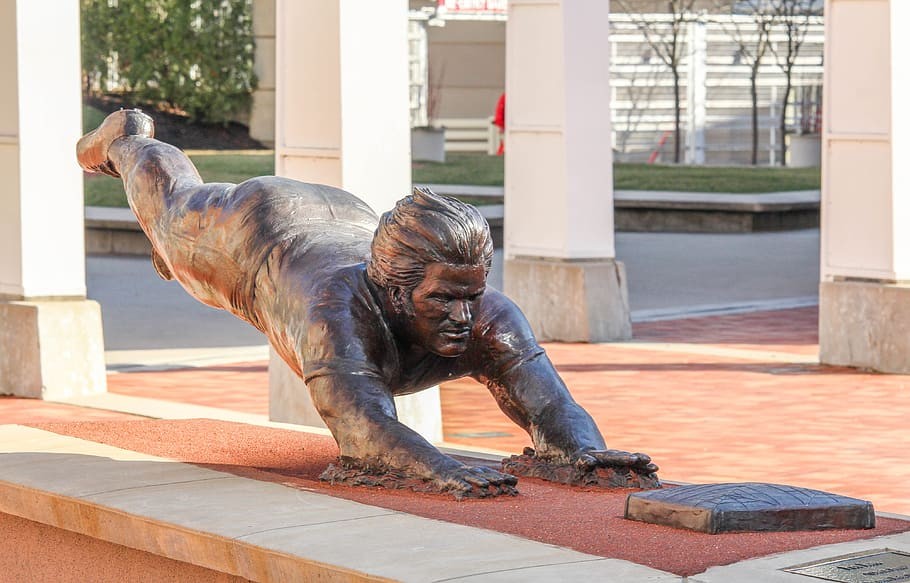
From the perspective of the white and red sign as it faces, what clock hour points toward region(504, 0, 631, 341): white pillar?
The white pillar is roughly at 12 o'clock from the white and red sign.

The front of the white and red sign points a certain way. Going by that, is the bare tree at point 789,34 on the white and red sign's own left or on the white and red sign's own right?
on the white and red sign's own left

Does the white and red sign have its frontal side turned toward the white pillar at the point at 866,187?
yes

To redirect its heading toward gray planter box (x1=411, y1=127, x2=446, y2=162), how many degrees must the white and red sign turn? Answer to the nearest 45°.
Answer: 0° — it already faces it

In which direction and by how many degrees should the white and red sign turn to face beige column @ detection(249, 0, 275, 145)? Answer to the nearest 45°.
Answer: approximately 45° to its right

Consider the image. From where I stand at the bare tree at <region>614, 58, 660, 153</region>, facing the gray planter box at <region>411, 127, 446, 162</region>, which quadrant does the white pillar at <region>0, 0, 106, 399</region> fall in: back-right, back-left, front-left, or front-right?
front-left

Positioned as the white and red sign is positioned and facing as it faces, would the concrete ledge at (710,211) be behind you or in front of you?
in front

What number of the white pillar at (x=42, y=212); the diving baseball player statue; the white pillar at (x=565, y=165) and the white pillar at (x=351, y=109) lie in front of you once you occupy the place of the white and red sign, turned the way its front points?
4

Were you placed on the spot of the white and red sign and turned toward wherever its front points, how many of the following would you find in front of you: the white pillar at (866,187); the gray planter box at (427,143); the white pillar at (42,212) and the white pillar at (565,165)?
4

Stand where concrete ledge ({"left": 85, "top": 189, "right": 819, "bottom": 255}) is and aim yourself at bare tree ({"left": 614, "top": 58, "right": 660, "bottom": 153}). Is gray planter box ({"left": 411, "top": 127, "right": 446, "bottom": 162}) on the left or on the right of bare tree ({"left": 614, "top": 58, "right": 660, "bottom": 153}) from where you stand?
left

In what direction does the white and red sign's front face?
toward the camera

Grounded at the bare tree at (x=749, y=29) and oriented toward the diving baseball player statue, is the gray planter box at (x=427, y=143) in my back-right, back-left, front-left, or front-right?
front-right

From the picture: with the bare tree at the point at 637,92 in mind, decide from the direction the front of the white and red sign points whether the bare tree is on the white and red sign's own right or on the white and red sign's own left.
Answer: on the white and red sign's own left
